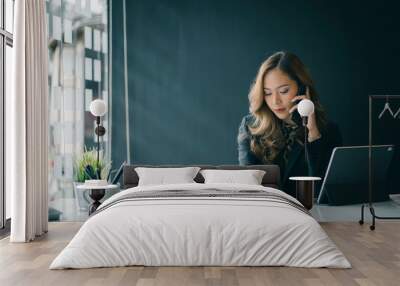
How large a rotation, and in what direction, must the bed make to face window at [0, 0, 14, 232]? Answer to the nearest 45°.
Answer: approximately 135° to its right

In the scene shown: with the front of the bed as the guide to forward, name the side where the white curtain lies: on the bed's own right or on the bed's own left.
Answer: on the bed's own right

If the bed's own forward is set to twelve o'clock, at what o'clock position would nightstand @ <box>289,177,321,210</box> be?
The nightstand is roughly at 7 o'clock from the bed.

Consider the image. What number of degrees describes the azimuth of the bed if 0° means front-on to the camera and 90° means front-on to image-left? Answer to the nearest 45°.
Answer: approximately 0°

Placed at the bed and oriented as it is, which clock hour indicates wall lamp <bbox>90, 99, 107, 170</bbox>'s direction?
The wall lamp is roughly at 5 o'clock from the bed.

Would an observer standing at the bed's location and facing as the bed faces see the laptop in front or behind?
behind
